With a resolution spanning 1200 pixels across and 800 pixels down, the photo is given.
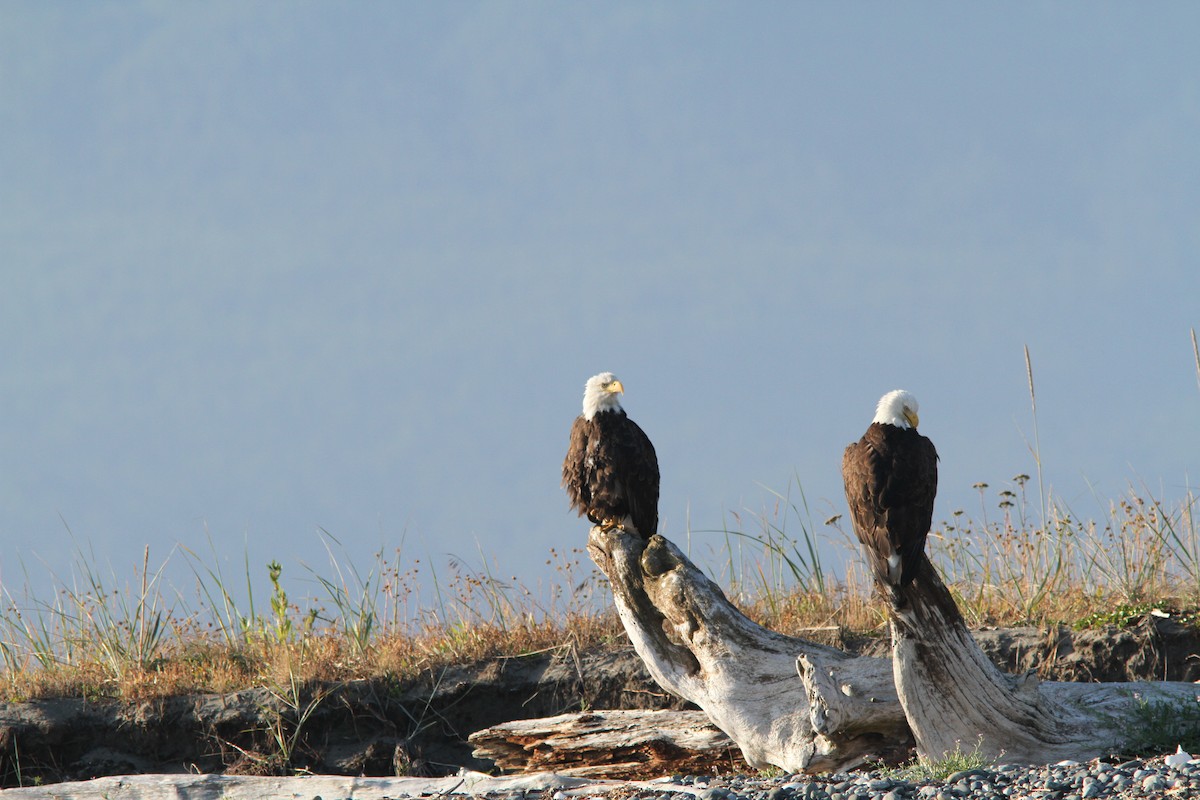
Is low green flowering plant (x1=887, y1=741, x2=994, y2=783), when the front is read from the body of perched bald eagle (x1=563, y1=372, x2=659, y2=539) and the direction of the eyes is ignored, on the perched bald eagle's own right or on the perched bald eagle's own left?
on the perched bald eagle's own left

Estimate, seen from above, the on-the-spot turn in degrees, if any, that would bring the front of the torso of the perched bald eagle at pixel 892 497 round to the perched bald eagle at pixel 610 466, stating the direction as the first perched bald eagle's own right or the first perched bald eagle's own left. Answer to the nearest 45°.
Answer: approximately 45° to the first perched bald eagle's own left

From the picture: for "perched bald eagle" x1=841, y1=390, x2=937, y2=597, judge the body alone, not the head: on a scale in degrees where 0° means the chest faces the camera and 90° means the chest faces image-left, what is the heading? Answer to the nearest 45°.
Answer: approximately 180°
